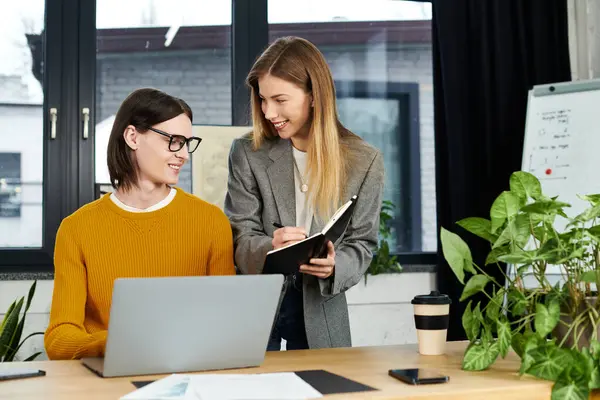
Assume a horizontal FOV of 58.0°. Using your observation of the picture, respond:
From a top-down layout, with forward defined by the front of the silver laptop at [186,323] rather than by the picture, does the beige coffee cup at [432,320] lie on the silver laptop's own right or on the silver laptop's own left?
on the silver laptop's own right

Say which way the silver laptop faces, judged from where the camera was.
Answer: facing away from the viewer and to the left of the viewer

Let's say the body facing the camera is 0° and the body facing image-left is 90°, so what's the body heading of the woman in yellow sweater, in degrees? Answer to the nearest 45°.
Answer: approximately 0°

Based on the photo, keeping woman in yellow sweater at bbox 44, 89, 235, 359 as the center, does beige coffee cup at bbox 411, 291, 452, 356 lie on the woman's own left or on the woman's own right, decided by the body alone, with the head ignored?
on the woman's own left

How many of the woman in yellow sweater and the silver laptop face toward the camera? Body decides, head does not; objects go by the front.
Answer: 1

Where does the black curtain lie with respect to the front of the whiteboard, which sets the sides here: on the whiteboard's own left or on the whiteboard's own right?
on the whiteboard's own right

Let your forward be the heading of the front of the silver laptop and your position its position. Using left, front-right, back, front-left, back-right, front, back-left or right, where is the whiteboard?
right

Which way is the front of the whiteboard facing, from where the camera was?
facing the viewer and to the left of the viewer

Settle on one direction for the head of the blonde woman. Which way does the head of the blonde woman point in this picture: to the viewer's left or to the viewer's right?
to the viewer's left
